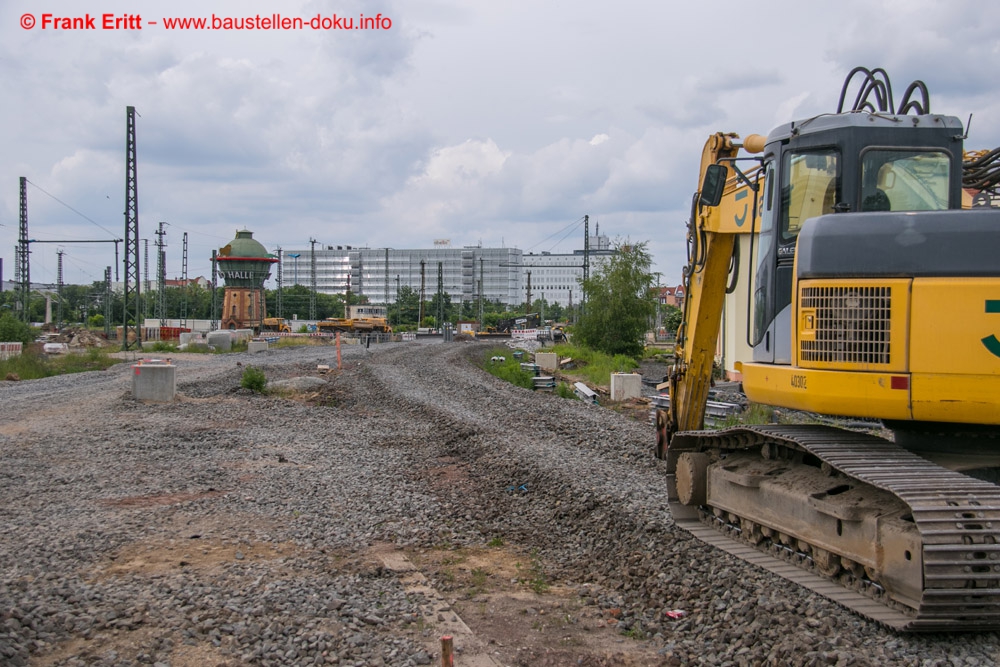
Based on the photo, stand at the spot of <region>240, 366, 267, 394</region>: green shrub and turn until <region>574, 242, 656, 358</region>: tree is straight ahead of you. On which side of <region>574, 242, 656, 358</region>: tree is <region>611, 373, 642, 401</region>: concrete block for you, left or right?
right

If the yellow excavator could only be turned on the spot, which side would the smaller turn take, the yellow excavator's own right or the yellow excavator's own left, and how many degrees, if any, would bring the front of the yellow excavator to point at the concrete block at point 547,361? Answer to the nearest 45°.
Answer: approximately 45° to the yellow excavator's own right

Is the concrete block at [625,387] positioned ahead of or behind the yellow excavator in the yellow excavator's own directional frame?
ahead

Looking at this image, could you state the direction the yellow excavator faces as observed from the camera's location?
facing away from the viewer and to the left of the viewer

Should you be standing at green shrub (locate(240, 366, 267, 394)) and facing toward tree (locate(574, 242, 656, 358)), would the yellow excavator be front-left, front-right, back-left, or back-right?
back-right

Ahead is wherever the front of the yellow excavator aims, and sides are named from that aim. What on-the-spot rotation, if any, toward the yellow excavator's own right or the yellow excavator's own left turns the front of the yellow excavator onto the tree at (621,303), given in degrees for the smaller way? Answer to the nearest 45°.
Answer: approximately 45° to the yellow excavator's own right

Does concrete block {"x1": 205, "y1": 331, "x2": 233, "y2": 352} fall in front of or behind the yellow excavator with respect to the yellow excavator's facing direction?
in front
